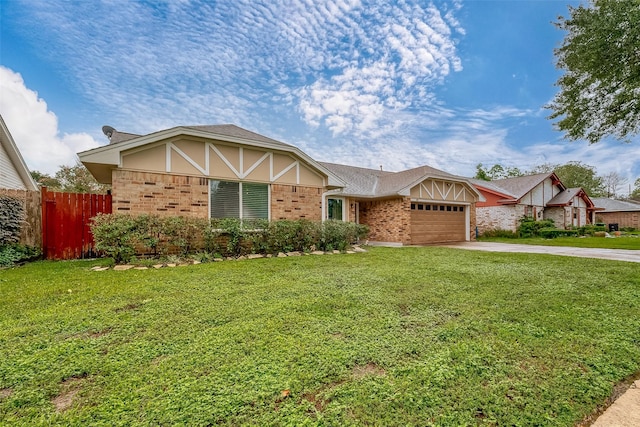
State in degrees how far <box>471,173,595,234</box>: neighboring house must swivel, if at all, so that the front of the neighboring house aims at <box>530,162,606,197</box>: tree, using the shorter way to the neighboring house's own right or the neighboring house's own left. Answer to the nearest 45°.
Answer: approximately 135° to the neighboring house's own left

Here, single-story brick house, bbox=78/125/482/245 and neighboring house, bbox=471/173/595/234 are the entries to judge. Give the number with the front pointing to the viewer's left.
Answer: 0

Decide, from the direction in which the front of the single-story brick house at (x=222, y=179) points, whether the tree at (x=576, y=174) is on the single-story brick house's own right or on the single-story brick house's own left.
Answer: on the single-story brick house's own left

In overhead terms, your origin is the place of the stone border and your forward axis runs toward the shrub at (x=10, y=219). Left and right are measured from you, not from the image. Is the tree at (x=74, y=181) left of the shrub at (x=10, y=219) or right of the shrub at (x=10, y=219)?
right

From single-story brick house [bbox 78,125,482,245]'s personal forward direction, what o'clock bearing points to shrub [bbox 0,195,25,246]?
The shrub is roughly at 4 o'clock from the single-story brick house.

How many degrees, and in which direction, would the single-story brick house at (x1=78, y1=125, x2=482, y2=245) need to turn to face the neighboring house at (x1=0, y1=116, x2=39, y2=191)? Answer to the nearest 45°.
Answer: approximately 135° to its right

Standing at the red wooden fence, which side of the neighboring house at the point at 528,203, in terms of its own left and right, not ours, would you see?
right

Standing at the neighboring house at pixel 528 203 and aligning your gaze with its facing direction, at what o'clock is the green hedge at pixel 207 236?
The green hedge is roughly at 2 o'clock from the neighboring house.

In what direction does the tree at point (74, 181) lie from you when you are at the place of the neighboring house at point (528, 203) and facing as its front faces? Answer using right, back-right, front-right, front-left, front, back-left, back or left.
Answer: right

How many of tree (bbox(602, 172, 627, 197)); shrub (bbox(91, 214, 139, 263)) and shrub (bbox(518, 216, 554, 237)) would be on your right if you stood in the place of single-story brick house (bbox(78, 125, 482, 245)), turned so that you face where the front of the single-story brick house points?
1

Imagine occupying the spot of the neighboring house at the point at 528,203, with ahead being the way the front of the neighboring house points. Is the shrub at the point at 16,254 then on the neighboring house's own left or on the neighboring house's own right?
on the neighboring house's own right

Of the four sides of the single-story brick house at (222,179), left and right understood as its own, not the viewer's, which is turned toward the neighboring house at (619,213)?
left

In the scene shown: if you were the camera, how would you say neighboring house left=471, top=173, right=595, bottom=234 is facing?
facing the viewer and to the right of the viewer
